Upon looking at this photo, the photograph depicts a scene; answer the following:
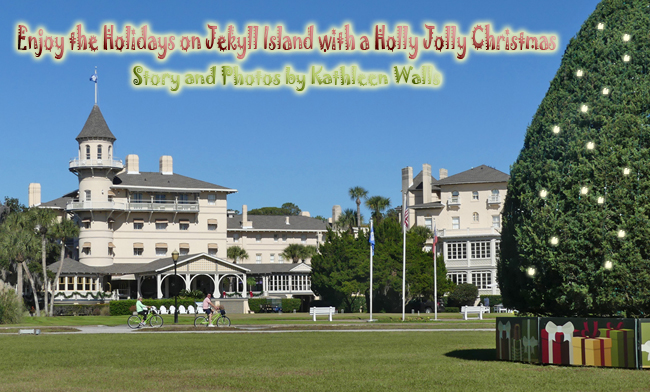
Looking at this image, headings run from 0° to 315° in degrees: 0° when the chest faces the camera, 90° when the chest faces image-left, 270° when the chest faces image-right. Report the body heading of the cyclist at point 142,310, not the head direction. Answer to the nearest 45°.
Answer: approximately 270°

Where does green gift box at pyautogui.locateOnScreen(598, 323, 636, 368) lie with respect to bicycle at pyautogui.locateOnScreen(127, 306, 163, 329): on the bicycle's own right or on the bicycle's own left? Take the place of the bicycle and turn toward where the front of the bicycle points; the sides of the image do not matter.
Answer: on the bicycle's own right

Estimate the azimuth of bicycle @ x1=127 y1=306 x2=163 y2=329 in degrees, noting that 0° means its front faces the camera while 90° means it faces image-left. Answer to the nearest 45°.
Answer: approximately 270°

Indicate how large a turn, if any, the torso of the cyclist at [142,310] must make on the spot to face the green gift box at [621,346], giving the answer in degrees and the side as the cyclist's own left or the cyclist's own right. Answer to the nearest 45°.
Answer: approximately 90° to the cyclist's own right
